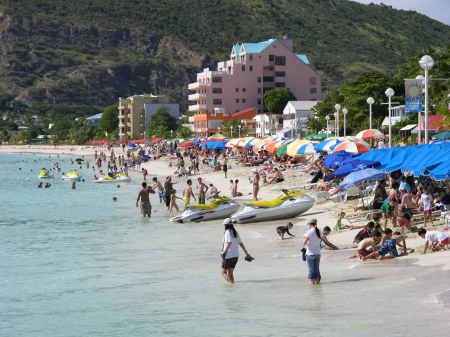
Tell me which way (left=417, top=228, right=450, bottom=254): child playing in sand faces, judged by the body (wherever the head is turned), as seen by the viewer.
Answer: to the viewer's left

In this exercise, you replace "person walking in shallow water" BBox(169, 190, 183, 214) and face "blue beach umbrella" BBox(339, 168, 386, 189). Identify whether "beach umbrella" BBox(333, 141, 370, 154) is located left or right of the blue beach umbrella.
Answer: left

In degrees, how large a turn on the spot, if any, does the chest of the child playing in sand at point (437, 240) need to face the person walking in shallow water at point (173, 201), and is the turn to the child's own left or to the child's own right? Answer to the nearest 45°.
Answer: approximately 45° to the child's own right

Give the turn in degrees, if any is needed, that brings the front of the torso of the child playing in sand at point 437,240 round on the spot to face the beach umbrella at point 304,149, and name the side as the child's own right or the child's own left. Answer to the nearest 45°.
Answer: approximately 90° to the child's own right

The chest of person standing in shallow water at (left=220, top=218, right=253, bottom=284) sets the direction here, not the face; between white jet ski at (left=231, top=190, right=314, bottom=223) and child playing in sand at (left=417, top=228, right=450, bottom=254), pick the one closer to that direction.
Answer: the white jet ski

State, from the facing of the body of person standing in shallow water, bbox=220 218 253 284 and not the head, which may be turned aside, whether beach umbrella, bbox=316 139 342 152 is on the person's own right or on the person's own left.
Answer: on the person's own right
